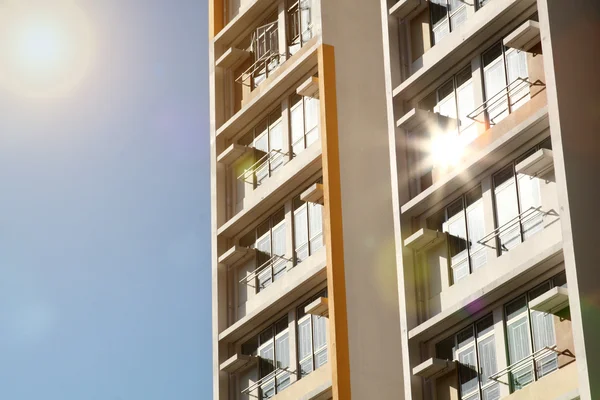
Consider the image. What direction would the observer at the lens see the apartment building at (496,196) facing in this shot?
facing the viewer and to the left of the viewer

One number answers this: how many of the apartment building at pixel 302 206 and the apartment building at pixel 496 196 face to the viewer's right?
0

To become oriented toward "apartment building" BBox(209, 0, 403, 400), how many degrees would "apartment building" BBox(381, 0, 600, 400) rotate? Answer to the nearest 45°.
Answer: approximately 90° to its right

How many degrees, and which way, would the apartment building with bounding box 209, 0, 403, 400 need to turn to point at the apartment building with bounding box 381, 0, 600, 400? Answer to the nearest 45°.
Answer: approximately 90° to its left
